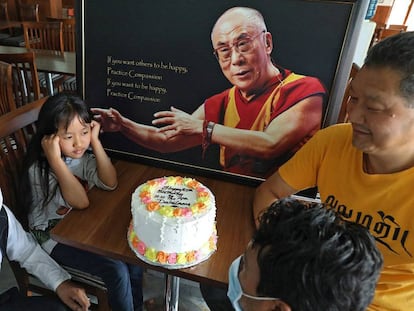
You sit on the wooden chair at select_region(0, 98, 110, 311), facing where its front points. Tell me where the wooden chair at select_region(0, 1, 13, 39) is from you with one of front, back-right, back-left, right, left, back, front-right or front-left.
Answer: back-left

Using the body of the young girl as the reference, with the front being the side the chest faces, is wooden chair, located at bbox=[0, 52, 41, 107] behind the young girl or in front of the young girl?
behind

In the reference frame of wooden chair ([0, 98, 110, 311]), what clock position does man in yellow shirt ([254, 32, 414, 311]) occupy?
The man in yellow shirt is roughly at 12 o'clock from the wooden chair.

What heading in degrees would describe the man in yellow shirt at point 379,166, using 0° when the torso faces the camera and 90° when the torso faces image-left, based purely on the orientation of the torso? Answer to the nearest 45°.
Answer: approximately 45°

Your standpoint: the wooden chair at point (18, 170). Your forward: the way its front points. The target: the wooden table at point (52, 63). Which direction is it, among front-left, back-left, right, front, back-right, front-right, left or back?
back-left

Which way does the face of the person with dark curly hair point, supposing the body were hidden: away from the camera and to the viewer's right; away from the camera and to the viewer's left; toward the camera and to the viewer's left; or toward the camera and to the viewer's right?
away from the camera and to the viewer's left

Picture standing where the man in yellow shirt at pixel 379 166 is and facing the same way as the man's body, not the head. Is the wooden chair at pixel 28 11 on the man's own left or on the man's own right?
on the man's own right

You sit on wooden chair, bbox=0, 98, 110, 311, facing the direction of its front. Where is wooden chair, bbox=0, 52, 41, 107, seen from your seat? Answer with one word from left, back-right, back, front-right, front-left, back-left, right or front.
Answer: back-left

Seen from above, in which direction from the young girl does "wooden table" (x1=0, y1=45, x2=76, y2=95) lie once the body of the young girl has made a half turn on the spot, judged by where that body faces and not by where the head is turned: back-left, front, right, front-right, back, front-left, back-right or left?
front-right

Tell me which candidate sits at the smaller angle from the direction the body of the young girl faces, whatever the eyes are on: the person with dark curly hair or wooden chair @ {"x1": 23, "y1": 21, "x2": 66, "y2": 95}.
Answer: the person with dark curly hair
